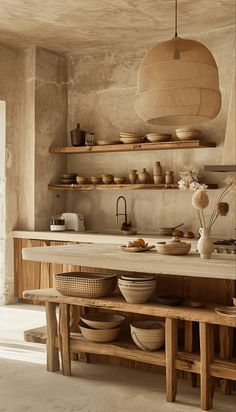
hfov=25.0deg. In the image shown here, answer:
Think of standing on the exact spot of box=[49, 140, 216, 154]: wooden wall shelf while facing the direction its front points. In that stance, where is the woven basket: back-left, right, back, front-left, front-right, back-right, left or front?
front

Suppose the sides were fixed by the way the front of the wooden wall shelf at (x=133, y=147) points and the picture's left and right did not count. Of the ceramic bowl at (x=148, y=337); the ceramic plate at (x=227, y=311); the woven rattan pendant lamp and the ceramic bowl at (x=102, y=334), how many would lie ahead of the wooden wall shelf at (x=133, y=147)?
4

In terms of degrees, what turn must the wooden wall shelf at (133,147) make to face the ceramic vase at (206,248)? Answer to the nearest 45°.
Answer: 0° — it already faces it

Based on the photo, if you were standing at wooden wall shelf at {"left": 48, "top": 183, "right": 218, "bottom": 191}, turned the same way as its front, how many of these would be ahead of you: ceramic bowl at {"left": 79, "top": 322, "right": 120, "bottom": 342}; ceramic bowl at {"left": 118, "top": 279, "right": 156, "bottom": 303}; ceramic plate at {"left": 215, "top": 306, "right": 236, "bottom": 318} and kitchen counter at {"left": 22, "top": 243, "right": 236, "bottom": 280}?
4

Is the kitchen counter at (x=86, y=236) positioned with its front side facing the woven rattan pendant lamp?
no

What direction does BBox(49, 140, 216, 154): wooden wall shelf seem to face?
toward the camera

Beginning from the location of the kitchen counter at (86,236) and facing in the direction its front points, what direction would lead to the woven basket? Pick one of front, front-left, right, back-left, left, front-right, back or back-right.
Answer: front-left

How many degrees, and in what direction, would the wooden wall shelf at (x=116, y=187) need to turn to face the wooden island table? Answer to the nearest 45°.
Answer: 0° — it already faces it

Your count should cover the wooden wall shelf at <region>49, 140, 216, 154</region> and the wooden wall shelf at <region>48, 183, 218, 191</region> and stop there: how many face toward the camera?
2

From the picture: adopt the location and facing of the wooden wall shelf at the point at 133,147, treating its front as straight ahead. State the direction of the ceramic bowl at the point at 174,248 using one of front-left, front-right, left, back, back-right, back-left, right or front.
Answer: front

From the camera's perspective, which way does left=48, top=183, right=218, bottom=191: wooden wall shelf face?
toward the camera

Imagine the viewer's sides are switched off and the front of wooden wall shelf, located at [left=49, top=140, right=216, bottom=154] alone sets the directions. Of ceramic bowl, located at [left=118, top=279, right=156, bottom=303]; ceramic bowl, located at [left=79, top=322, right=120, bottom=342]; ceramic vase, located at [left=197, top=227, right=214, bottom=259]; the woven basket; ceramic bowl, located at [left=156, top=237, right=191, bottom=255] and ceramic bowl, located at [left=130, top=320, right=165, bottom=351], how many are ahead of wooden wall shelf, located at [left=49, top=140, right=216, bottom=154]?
6

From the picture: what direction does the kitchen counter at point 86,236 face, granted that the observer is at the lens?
facing the viewer and to the left of the viewer

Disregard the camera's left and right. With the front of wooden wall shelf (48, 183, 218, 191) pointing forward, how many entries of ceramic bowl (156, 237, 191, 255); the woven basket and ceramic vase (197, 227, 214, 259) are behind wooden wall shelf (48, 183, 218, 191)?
0

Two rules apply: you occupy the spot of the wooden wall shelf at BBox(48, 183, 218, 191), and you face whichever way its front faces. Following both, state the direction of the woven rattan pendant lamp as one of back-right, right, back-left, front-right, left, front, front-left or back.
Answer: front

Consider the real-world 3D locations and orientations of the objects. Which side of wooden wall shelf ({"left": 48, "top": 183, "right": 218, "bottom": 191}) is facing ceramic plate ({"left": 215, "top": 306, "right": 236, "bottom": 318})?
front
